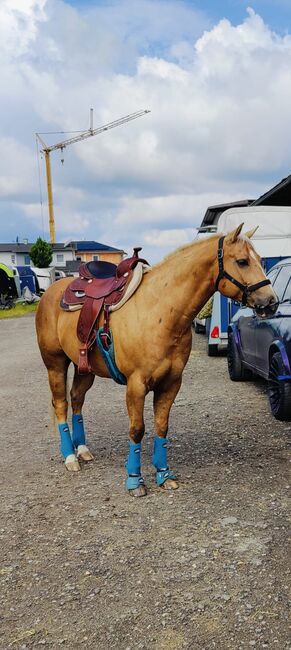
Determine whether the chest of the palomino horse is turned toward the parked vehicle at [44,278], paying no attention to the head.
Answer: no

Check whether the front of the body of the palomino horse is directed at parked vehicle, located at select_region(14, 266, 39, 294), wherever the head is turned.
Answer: no

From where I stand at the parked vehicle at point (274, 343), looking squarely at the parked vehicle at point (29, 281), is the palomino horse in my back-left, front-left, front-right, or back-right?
back-left

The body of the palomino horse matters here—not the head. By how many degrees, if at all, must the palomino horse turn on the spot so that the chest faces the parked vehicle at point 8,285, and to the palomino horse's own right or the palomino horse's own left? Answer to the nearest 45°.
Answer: approximately 135° to the palomino horse's own left

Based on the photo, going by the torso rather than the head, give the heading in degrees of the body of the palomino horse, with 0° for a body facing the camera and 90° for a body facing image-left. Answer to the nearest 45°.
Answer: approximately 315°
